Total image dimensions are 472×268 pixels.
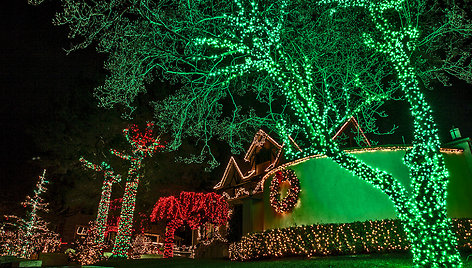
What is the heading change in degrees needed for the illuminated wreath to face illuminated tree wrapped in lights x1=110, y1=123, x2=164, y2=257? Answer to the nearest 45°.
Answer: approximately 45° to its right

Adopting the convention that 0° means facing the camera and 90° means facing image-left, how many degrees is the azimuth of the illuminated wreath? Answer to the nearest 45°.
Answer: approximately 45°

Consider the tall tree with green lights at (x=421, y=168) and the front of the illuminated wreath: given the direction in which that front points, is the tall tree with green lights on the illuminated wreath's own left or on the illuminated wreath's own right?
on the illuminated wreath's own left

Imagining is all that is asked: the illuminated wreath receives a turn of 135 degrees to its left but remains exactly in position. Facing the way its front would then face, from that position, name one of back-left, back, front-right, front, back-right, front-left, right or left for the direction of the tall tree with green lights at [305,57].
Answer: right

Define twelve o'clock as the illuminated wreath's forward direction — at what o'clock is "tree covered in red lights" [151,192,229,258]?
The tree covered in red lights is roughly at 3 o'clock from the illuminated wreath.
